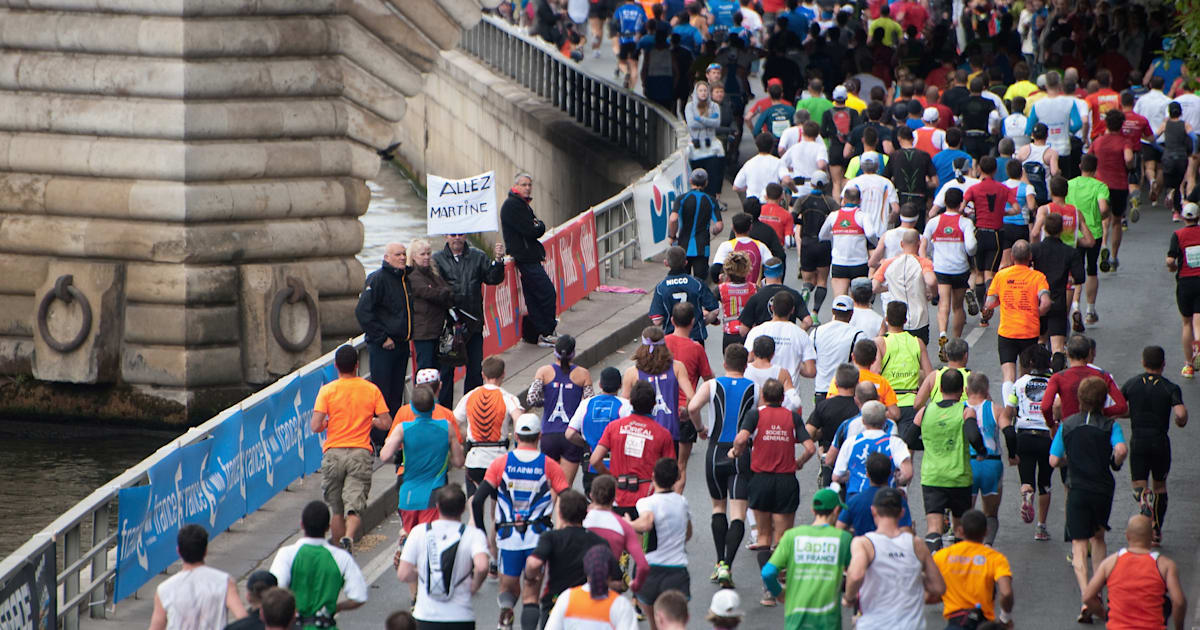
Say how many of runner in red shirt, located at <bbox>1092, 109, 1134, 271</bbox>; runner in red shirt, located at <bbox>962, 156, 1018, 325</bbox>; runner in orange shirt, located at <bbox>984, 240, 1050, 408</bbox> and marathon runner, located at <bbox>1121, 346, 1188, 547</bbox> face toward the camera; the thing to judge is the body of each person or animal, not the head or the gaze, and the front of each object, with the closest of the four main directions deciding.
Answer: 0

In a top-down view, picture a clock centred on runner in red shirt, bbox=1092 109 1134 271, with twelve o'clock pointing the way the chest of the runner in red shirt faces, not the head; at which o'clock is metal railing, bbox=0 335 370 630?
The metal railing is roughly at 7 o'clock from the runner in red shirt.

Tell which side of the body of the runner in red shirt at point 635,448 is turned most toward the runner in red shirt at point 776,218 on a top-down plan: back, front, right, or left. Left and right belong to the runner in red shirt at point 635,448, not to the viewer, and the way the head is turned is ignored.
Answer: front

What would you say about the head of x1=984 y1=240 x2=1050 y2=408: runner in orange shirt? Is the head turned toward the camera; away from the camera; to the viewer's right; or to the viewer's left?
away from the camera

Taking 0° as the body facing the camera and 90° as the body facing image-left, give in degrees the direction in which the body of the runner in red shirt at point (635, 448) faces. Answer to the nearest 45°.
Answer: approximately 180°

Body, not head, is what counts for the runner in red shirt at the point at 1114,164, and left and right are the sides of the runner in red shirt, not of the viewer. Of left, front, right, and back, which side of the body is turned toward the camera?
back

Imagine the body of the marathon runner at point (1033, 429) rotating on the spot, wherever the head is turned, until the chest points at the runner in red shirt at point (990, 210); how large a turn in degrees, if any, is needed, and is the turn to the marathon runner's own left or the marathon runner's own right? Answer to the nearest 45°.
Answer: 0° — they already face them

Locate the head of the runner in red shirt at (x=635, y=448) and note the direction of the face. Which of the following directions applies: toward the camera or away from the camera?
away from the camera

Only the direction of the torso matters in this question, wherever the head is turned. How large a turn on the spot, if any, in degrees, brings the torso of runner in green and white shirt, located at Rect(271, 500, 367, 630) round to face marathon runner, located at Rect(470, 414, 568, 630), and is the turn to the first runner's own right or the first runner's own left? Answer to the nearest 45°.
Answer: approximately 45° to the first runner's own right

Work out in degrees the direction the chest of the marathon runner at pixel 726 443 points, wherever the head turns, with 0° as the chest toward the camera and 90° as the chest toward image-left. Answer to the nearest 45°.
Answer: approximately 180°

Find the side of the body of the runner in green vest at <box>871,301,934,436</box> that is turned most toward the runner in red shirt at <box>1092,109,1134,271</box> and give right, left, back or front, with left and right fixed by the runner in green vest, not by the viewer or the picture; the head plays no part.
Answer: front

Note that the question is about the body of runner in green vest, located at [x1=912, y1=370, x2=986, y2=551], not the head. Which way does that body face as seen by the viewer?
away from the camera

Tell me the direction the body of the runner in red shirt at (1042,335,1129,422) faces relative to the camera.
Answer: away from the camera

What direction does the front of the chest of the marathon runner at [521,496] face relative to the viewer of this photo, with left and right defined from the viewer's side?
facing away from the viewer

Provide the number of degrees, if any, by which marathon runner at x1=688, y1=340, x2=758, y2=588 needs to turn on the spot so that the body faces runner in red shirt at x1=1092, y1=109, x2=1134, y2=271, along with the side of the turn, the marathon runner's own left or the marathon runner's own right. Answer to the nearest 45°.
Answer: approximately 45° to the marathon runner's own right

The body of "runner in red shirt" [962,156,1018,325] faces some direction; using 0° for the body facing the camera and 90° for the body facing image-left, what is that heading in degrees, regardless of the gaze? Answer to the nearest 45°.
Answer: approximately 180°

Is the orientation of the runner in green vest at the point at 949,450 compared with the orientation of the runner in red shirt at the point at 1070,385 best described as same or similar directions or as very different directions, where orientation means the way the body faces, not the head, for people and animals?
same or similar directions

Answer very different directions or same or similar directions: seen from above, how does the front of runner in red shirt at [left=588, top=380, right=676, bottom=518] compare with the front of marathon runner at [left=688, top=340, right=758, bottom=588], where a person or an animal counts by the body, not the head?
same or similar directions

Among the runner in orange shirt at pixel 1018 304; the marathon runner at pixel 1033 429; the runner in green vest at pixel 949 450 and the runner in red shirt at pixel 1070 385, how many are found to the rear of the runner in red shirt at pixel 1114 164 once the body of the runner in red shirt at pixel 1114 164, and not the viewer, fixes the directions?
4

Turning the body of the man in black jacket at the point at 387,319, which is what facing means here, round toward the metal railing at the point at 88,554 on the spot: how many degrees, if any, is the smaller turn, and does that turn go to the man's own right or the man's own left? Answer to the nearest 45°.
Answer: approximately 90° to the man's own right
